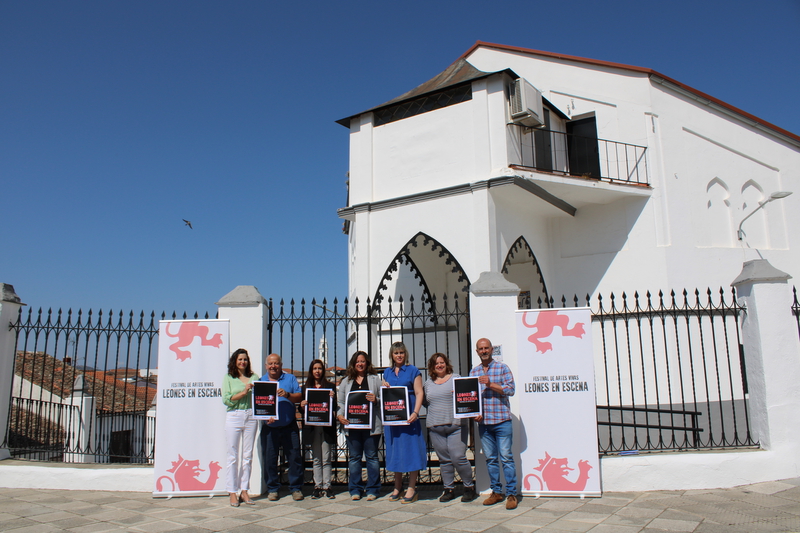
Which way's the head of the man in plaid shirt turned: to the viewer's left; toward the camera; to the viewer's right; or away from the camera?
toward the camera

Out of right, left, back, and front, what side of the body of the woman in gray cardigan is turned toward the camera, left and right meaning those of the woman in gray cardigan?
front

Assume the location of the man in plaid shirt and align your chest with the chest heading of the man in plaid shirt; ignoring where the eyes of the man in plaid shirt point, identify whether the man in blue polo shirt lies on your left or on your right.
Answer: on your right

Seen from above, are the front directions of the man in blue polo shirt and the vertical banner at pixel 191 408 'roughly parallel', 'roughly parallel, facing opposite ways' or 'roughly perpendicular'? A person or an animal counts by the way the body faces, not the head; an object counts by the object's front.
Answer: roughly parallel

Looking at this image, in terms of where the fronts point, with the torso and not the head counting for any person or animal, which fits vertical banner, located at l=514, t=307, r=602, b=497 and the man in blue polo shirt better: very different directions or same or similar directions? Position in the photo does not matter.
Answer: same or similar directions

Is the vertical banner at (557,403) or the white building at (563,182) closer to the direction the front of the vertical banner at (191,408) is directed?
the vertical banner

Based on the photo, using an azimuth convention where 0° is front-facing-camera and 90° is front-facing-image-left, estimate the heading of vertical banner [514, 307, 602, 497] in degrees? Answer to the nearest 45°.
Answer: approximately 0°

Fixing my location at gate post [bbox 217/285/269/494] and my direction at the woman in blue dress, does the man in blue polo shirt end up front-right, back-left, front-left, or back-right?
front-right

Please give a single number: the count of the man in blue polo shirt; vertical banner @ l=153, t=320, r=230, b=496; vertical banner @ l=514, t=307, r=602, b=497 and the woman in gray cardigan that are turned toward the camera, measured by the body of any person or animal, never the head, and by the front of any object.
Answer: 4

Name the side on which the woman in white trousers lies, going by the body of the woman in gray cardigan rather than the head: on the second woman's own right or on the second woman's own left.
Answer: on the second woman's own right

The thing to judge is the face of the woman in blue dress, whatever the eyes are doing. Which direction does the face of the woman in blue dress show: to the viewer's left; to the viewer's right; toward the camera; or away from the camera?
toward the camera

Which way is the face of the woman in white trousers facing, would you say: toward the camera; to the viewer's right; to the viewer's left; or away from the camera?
toward the camera

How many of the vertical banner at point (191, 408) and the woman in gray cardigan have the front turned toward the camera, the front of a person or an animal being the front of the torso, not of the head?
2
